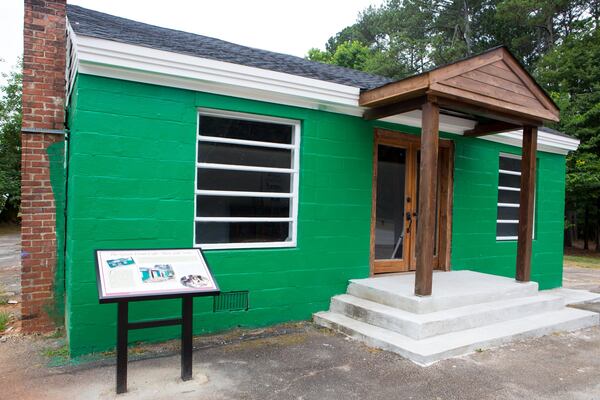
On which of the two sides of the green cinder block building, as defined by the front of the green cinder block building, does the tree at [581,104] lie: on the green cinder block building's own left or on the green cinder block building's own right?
on the green cinder block building's own left

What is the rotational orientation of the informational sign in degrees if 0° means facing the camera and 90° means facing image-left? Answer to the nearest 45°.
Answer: approximately 0°

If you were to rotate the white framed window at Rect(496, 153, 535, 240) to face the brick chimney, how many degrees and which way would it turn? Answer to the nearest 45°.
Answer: approximately 90° to its right

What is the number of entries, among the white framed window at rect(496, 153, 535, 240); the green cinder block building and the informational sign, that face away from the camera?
0

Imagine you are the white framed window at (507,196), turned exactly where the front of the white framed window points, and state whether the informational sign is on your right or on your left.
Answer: on your right

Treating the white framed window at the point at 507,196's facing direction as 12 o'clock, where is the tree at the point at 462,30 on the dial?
The tree is roughly at 7 o'clock from the white framed window.

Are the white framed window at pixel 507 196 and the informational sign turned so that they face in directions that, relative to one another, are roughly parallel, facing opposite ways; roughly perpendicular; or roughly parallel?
roughly parallel

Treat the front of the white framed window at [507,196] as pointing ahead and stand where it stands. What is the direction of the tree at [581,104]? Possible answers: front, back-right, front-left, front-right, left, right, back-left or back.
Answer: back-left

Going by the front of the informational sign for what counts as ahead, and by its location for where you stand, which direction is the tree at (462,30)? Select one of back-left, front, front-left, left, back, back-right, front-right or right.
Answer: back-left

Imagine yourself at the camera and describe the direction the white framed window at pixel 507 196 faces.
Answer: facing the viewer and to the right of the viewer

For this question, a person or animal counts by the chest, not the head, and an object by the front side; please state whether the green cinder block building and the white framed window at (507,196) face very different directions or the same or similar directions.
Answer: same or similar directions

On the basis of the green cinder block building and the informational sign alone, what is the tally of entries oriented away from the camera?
0

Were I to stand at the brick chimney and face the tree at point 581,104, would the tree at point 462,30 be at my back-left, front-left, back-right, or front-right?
front-left

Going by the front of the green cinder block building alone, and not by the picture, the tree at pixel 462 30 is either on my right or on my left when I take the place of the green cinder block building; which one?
on my left
